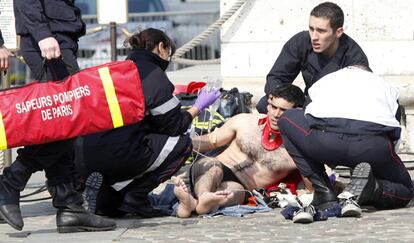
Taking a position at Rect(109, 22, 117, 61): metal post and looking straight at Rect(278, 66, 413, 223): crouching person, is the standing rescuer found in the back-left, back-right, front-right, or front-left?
front-right

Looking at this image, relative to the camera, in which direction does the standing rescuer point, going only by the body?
to the viewer's right

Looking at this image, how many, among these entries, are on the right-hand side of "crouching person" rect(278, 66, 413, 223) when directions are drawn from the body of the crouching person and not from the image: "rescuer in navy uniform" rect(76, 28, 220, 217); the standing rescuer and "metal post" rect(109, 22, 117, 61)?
0

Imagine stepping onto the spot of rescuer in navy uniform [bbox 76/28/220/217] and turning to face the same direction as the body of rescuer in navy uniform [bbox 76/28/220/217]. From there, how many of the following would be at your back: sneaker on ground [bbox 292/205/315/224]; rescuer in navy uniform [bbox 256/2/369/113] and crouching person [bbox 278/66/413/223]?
0

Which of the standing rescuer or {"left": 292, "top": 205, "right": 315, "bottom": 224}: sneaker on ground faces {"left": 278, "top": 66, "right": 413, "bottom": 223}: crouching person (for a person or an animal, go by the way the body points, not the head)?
the standing rescuer

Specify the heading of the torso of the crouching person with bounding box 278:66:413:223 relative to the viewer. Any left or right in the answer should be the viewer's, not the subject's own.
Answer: facing away from the viewer

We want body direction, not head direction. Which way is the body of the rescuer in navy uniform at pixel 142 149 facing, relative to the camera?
to the viewer's right

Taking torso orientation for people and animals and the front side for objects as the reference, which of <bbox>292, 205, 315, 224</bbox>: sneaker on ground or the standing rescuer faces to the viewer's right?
the standing rescuer

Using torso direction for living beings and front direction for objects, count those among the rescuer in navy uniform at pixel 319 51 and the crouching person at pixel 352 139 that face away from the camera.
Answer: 1

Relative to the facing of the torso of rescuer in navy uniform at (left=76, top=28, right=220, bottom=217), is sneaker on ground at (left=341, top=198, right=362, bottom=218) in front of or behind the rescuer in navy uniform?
in front

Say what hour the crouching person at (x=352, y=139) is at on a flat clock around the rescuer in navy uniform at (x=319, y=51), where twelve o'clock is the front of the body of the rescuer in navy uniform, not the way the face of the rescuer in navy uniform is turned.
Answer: The crouching person is roughly at 10 o'clock from the rescuer in navy uniform.

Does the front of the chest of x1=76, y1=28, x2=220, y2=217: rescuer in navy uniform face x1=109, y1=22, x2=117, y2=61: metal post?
no

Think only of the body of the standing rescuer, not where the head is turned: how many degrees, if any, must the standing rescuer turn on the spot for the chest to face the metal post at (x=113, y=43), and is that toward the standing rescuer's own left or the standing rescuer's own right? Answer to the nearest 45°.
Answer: approximately 90° to the standing rescuer's own left

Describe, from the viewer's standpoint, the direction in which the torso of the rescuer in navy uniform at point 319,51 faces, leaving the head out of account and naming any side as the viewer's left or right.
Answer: facing the viewer and to the left of the viewer

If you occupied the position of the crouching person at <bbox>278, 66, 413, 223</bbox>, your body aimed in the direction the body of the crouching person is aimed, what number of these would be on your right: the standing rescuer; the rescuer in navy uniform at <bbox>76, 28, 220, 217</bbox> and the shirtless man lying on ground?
0
